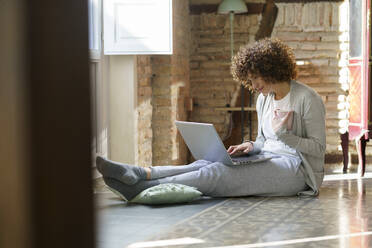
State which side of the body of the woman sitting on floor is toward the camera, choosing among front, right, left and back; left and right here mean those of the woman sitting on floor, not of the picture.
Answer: left

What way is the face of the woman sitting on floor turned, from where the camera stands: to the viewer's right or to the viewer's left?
to the viewer's left

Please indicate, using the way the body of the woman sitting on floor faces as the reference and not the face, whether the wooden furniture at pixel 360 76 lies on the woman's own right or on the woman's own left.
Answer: on the woman's own right
